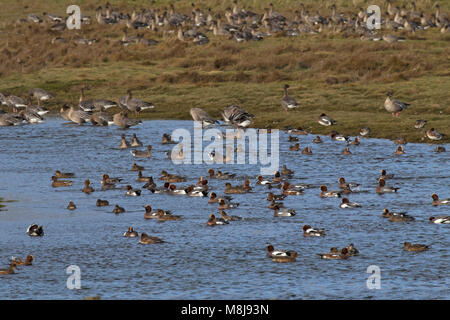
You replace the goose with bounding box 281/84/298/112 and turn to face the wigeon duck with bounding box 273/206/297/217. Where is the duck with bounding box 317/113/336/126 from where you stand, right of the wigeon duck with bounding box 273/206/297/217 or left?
left

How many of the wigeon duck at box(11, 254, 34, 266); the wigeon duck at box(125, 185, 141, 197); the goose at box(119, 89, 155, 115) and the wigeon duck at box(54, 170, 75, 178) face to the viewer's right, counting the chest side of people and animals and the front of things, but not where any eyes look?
1

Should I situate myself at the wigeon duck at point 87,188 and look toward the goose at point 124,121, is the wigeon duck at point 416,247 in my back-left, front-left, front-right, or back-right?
back-right

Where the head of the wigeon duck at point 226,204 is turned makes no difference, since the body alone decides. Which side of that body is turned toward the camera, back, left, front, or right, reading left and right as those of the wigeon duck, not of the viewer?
left

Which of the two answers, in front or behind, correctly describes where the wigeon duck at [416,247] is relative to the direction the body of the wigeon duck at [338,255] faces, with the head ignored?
in front

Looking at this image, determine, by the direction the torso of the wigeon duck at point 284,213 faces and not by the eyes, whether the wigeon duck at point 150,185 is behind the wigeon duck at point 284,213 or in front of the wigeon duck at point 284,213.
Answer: in front

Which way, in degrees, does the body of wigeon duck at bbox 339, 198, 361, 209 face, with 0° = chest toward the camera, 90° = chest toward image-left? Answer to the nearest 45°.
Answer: approximately 90°

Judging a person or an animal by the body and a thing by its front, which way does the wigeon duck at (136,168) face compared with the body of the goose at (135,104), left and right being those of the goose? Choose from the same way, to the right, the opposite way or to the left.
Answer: the same way

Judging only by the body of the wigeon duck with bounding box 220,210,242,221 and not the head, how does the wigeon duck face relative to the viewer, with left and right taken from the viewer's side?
facing to the left of the viewer

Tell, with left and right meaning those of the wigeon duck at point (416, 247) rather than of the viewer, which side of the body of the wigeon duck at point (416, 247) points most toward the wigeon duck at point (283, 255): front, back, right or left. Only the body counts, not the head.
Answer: front
